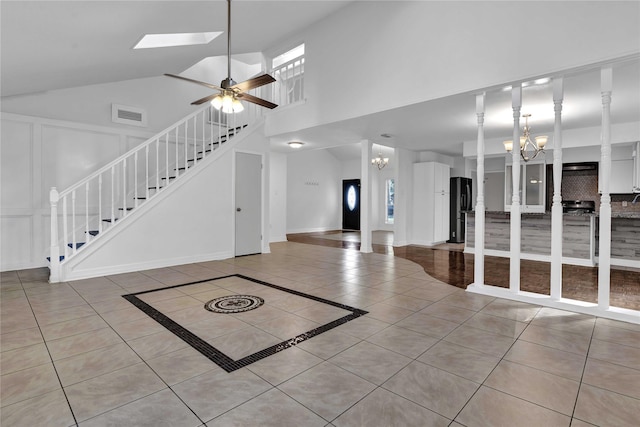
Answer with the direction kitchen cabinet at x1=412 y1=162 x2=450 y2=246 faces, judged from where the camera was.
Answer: facing the viewer and to the right of the viewer

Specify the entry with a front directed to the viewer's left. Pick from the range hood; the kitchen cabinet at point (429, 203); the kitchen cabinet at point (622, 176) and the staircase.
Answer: the staircase

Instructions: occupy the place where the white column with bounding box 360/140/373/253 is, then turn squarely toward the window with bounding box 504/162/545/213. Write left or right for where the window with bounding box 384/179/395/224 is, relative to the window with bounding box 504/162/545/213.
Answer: left

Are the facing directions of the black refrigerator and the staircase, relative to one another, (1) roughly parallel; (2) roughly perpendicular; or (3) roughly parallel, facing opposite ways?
roughly perpendicular

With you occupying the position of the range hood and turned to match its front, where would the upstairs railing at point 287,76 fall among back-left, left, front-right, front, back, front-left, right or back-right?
front-right

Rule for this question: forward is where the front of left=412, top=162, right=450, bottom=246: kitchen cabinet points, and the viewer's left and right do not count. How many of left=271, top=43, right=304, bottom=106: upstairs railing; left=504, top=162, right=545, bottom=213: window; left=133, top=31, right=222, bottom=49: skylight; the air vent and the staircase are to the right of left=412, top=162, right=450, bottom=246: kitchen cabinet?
4

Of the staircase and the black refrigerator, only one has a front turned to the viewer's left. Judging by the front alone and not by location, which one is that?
the staircase

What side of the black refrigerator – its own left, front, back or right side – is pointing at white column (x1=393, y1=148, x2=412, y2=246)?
right

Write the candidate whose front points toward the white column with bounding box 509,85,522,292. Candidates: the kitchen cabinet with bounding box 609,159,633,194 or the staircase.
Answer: the kitchen cabinet

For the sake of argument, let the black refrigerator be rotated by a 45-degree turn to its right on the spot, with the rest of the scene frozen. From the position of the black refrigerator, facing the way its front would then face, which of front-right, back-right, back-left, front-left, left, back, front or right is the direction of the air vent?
front-right

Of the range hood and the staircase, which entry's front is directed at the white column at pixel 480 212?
the range hood

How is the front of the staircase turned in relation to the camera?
facing to the left of the viewer

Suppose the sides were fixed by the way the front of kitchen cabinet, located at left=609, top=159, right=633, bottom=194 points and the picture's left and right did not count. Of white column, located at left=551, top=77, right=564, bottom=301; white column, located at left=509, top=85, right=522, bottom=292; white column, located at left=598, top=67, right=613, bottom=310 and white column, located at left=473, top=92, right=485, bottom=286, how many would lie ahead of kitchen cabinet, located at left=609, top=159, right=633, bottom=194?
4

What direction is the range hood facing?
toward the camera
